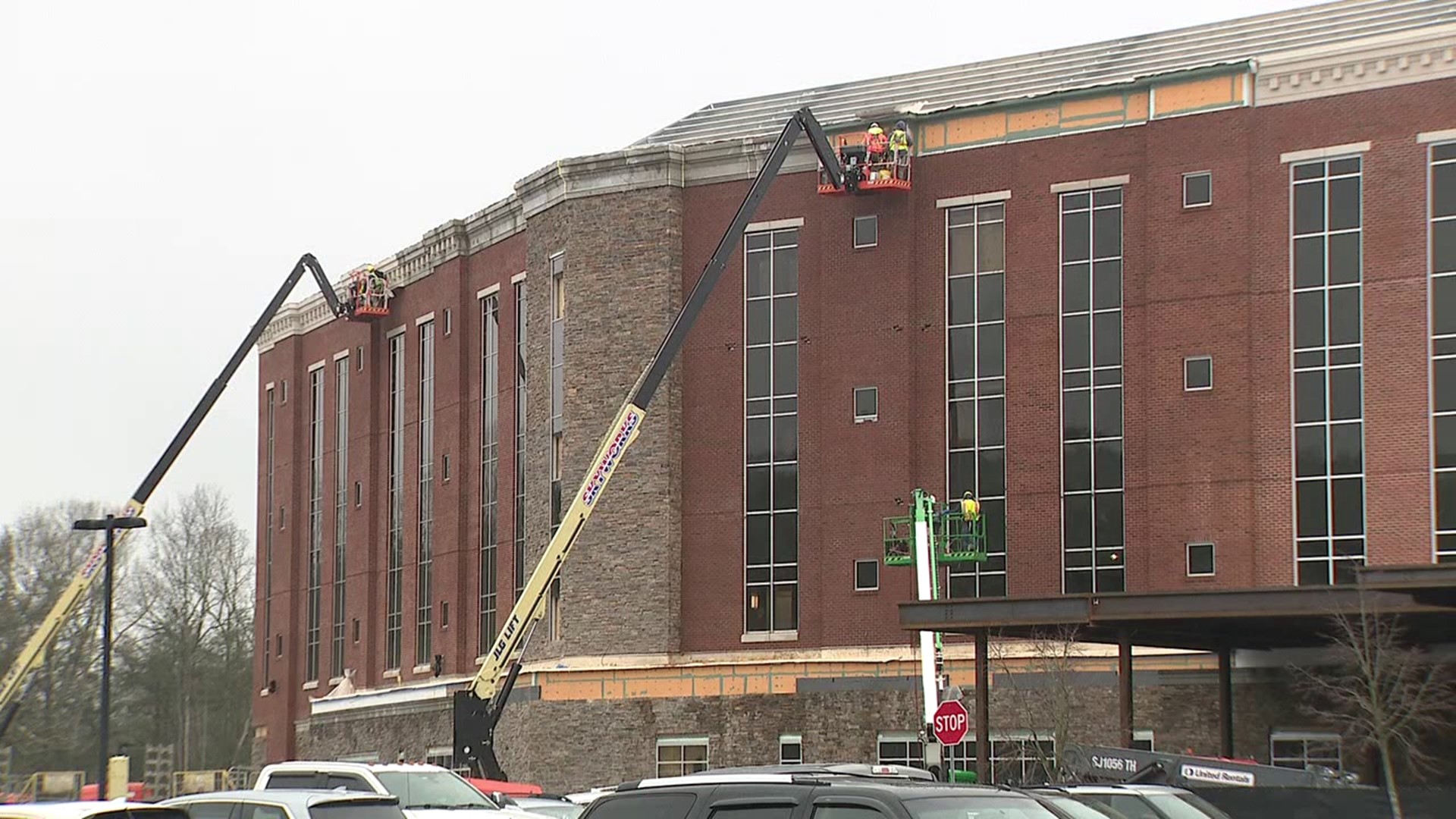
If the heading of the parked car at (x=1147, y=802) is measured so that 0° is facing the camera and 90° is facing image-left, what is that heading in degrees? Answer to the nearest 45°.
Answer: approximately 315°

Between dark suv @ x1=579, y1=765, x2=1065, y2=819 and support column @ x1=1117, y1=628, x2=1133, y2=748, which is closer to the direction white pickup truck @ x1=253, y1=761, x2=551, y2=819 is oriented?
the dark suv

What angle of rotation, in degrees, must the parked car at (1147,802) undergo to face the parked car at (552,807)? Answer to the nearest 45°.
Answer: approximately 180°

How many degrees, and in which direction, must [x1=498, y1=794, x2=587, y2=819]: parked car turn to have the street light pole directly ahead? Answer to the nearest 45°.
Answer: approximately 180°
